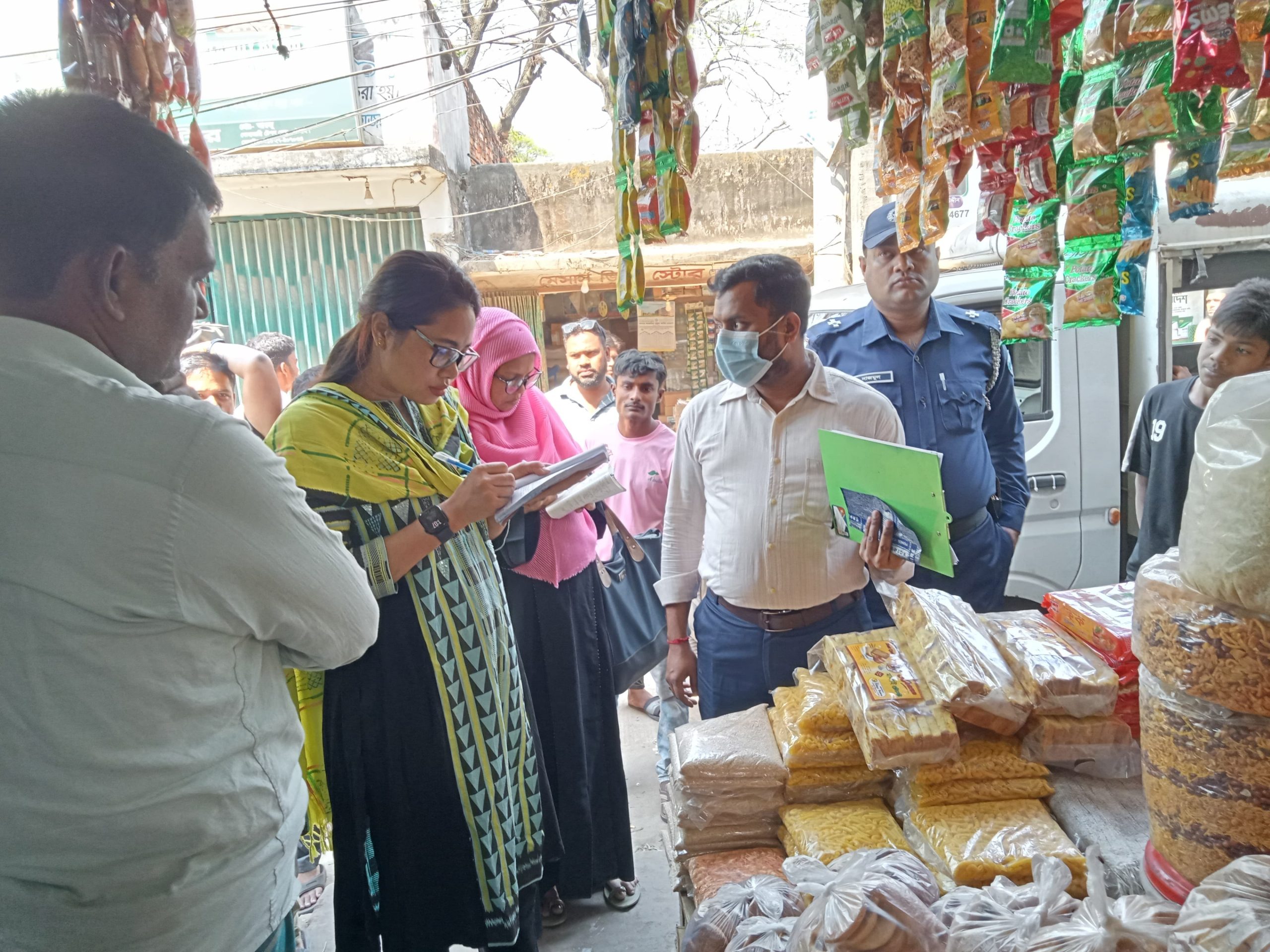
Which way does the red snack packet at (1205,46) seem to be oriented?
toward the camera

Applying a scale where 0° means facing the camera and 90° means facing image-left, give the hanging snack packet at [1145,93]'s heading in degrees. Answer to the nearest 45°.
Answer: approximately 0°

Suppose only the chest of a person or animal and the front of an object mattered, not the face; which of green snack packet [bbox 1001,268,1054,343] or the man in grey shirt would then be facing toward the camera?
the green snack packet

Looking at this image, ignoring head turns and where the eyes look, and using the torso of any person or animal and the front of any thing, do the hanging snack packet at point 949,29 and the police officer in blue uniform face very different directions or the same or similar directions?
same or similar directions

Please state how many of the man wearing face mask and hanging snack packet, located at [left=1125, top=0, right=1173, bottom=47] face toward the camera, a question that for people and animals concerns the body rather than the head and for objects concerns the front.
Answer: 2

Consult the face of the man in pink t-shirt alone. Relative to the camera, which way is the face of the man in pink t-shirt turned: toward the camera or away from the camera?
toward the camera

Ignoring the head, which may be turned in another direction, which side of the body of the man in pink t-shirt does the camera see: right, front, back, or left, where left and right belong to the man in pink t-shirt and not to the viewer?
front

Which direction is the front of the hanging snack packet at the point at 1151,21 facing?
toward the camera

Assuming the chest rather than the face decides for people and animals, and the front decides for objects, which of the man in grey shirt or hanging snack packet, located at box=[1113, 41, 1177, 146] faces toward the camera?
the hanging snack packet

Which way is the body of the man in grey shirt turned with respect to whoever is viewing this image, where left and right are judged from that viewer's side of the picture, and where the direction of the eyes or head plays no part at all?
facing away from the viewer and to the right of the viewer

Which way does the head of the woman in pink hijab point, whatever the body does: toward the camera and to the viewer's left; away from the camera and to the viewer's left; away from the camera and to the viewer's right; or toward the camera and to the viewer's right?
toward the camera and to the viewer's right
